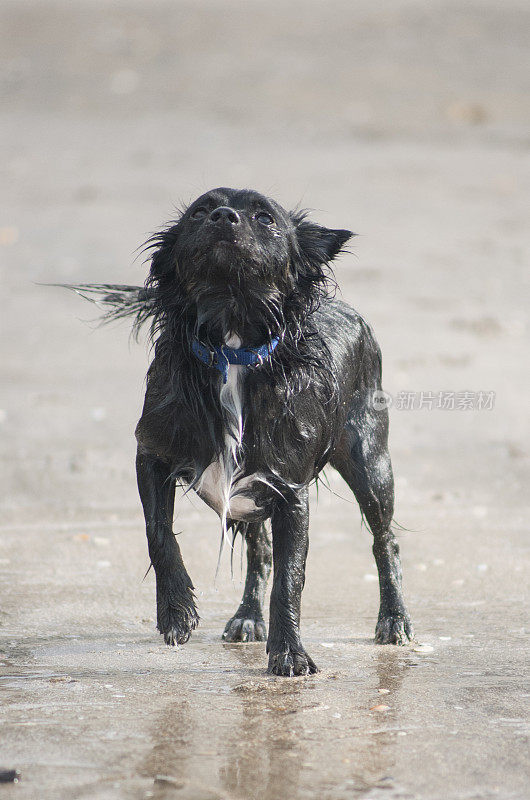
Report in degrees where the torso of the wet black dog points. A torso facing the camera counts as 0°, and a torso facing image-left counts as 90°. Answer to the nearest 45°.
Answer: approximately 0°
